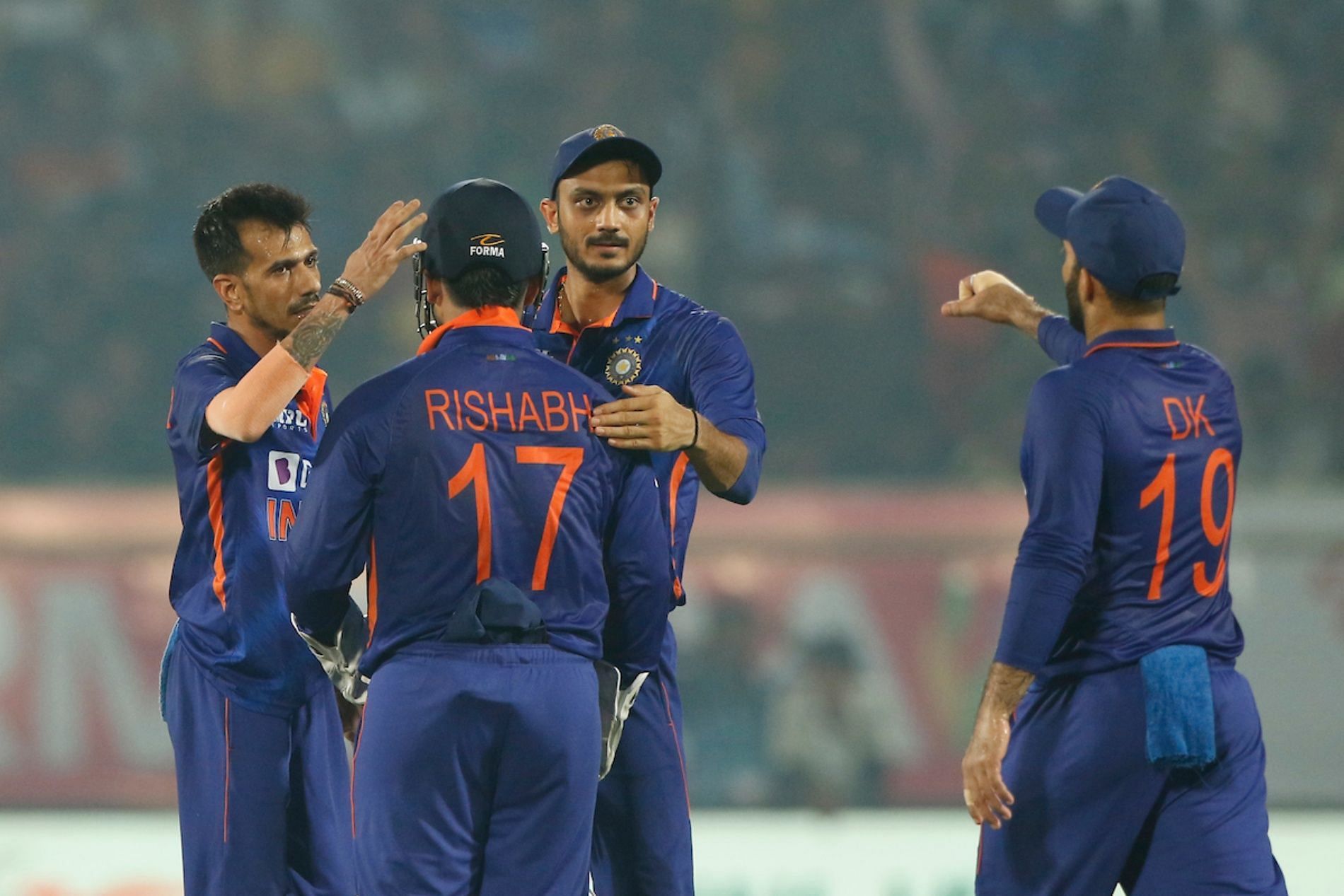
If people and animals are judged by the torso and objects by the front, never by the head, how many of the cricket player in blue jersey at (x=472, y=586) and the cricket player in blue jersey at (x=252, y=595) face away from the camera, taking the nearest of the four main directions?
1

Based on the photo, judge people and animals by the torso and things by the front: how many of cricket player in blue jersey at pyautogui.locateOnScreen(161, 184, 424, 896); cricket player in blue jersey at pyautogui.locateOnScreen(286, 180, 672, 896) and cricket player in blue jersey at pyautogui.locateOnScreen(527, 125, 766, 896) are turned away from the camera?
1

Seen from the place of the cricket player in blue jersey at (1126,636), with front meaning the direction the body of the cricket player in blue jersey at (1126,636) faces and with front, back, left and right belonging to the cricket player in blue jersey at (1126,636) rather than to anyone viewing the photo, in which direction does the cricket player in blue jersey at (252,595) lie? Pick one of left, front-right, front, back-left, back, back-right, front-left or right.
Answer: front-left

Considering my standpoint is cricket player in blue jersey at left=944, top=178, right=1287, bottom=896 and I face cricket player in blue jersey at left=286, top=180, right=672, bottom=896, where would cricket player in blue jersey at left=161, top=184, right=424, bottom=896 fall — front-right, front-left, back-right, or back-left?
front-right

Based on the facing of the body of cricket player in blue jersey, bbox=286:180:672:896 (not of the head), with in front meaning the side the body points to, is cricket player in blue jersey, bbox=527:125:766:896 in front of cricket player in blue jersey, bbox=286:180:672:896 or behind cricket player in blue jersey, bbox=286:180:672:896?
in front

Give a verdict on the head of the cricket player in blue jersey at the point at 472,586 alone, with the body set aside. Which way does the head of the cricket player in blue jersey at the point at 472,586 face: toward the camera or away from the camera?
away from the camera

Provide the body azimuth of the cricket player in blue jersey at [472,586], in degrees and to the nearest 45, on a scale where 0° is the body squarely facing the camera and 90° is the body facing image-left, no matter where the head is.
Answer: approximately 180°

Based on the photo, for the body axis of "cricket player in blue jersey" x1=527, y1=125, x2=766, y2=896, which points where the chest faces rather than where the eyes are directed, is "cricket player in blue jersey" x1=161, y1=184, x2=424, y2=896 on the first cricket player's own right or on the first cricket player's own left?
on the first cricket player's own right

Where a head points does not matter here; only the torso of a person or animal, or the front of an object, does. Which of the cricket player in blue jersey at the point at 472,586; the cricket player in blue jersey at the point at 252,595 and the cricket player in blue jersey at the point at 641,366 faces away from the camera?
the cricket player in blue jersey at the point at 472,586

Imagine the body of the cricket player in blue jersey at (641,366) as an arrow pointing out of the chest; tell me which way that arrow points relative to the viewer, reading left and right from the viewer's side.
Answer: facing the viewer and to the left of the viewer

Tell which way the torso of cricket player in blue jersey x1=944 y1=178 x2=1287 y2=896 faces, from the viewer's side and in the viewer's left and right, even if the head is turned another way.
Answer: facing away from the viewer and to the left of the viewer

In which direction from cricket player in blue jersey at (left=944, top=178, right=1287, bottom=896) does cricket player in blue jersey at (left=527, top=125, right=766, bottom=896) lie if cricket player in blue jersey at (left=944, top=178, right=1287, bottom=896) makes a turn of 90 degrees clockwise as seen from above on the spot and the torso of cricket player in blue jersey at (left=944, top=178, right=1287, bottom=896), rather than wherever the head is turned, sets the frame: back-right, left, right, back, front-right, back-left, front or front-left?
back-left

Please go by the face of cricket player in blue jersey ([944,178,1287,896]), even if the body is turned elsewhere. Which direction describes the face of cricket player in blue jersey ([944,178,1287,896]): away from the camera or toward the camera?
away from the camera

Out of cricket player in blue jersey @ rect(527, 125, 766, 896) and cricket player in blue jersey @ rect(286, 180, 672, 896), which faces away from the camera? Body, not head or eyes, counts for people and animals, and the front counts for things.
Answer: cricket player in blue jersey @ rect(286, 180, 672, 896)

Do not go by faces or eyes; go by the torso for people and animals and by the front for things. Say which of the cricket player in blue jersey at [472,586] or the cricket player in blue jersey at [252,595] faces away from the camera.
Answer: the cricket player in blue jersey at [472,586]
